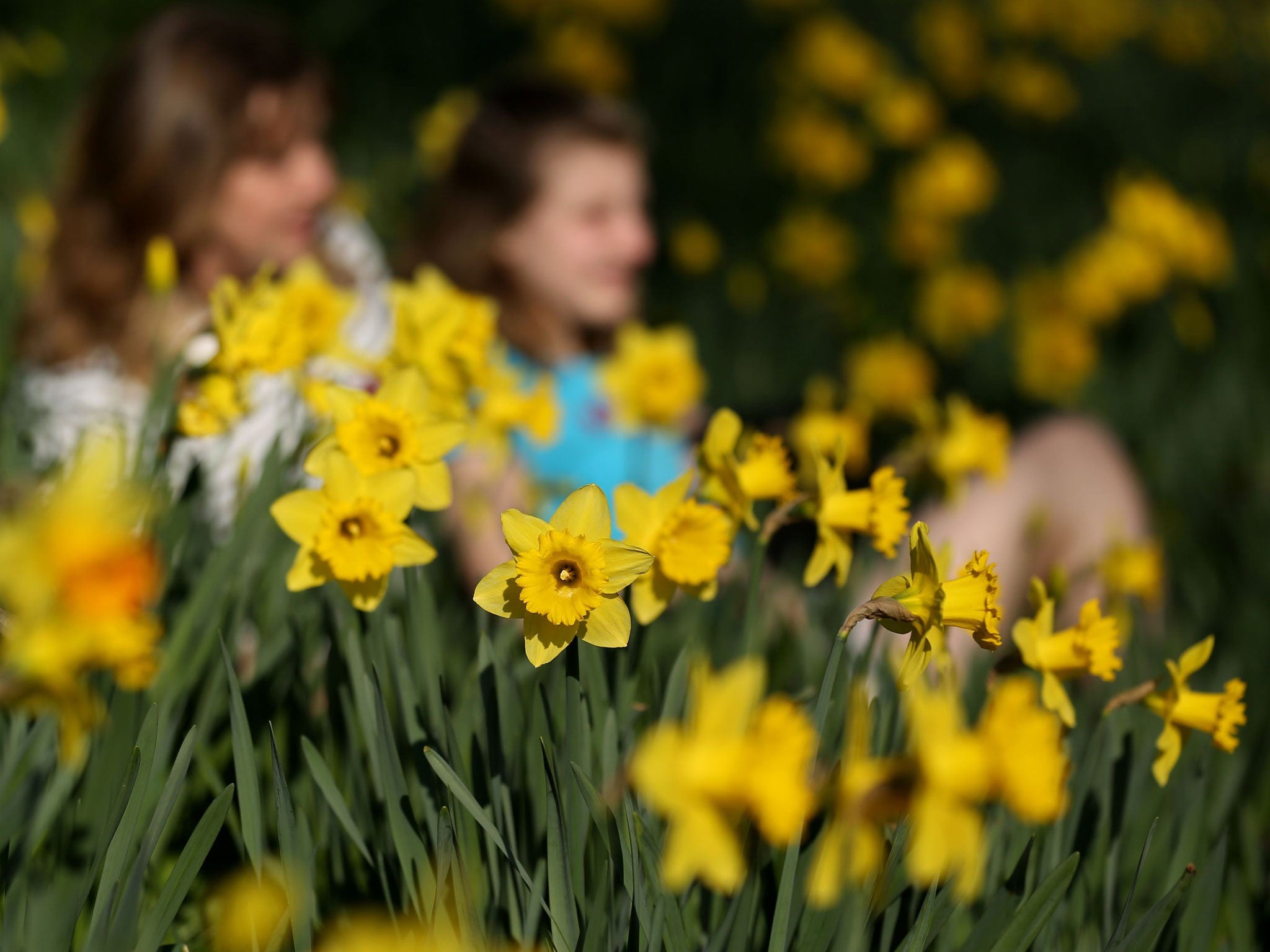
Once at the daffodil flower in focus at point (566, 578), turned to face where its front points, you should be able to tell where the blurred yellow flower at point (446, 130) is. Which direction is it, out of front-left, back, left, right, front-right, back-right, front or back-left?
back

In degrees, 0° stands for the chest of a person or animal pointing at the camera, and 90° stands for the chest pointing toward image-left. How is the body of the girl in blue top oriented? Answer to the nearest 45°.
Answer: approximately 315°

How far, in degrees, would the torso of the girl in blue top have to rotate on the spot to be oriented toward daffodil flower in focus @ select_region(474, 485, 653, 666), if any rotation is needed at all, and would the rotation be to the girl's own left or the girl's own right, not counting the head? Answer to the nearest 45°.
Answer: approximately 45° to the girl's own right

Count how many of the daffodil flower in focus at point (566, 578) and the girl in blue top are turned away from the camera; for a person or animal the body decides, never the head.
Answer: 0

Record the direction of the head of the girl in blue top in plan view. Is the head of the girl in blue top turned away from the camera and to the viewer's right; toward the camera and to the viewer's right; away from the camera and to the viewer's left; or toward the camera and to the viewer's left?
toward the camera and to the viewer's right

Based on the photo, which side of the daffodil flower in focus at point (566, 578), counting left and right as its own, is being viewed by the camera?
front
